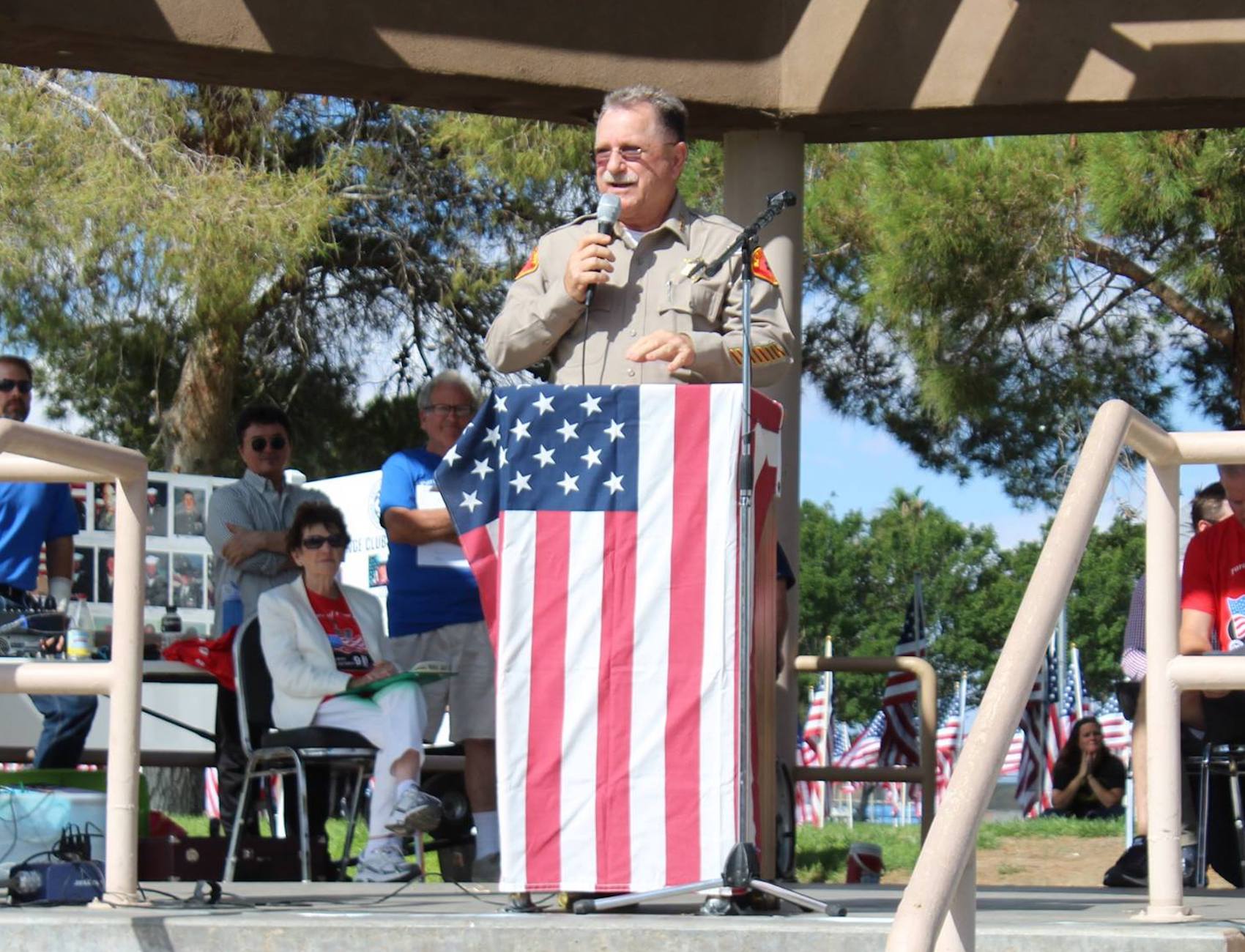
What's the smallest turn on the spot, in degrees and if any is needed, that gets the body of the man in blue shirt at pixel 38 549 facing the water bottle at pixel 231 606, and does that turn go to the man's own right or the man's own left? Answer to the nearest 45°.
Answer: approximately 135° to the man's own left

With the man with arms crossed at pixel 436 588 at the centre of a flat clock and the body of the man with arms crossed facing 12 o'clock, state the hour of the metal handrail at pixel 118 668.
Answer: The metal handrail is roughly at 2 o'clock from the man with arms crossed.

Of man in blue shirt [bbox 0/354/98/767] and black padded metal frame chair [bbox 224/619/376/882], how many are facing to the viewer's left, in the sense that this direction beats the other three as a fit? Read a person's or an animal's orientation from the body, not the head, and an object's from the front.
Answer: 0

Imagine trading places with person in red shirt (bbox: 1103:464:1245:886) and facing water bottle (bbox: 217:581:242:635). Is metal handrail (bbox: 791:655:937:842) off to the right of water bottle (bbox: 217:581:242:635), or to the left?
right

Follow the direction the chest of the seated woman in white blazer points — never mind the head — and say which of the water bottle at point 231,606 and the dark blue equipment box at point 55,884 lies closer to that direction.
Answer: the dark blue equipment box

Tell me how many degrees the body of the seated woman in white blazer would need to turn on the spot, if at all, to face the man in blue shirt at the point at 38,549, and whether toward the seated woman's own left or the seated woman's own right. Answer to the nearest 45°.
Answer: approximately 135° to the seated woman's own right

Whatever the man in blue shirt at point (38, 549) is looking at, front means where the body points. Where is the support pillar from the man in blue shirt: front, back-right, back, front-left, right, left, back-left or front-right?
left

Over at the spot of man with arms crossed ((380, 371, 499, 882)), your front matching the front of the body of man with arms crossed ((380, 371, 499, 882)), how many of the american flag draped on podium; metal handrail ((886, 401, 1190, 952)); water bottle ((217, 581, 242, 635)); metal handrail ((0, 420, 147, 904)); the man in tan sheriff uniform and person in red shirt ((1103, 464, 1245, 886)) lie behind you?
1

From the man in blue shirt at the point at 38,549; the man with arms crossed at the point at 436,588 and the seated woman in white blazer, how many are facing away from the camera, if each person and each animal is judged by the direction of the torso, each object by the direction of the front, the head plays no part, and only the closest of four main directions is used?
0

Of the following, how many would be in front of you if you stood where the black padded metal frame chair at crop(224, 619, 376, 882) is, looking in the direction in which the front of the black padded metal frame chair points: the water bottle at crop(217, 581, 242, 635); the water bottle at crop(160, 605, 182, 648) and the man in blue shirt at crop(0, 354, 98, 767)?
0

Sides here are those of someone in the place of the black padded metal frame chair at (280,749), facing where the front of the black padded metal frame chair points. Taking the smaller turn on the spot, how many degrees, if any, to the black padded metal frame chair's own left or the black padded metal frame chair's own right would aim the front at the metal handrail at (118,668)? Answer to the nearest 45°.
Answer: approximately 45° to the black padded metal frame chair's own right

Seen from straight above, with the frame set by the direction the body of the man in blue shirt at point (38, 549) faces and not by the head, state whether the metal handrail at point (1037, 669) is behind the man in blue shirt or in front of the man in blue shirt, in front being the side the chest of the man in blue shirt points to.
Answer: in front

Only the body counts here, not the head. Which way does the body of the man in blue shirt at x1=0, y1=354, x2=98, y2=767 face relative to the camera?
toward the camera

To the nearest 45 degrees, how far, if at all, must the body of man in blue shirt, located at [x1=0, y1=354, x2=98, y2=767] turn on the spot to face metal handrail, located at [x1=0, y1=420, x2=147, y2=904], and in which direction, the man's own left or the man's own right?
0° — they already face it

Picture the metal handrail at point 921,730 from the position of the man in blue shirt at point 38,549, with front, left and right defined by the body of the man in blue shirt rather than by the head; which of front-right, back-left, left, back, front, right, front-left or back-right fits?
left

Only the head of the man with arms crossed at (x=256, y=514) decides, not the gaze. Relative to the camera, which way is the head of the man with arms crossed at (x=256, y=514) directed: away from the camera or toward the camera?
toward the camera

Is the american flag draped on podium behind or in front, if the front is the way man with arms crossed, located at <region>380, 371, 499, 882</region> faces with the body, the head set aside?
in front

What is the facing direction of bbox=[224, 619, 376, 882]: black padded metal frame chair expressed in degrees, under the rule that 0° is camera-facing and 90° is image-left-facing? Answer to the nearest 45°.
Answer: approximately 315°

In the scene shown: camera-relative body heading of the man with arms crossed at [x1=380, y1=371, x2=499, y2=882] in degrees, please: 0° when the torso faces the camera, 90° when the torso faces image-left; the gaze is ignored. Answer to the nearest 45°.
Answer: approximately 315°
